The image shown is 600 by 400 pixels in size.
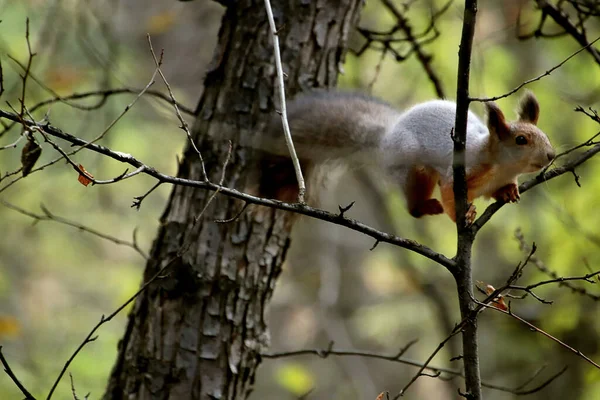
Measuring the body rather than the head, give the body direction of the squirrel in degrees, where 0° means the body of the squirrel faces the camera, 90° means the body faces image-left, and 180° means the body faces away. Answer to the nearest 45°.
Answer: approximately 270°

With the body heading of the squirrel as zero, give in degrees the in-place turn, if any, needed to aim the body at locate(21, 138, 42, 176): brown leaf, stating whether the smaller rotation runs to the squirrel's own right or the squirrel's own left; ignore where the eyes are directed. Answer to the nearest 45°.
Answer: approximately 135° to the squirrel's own right
